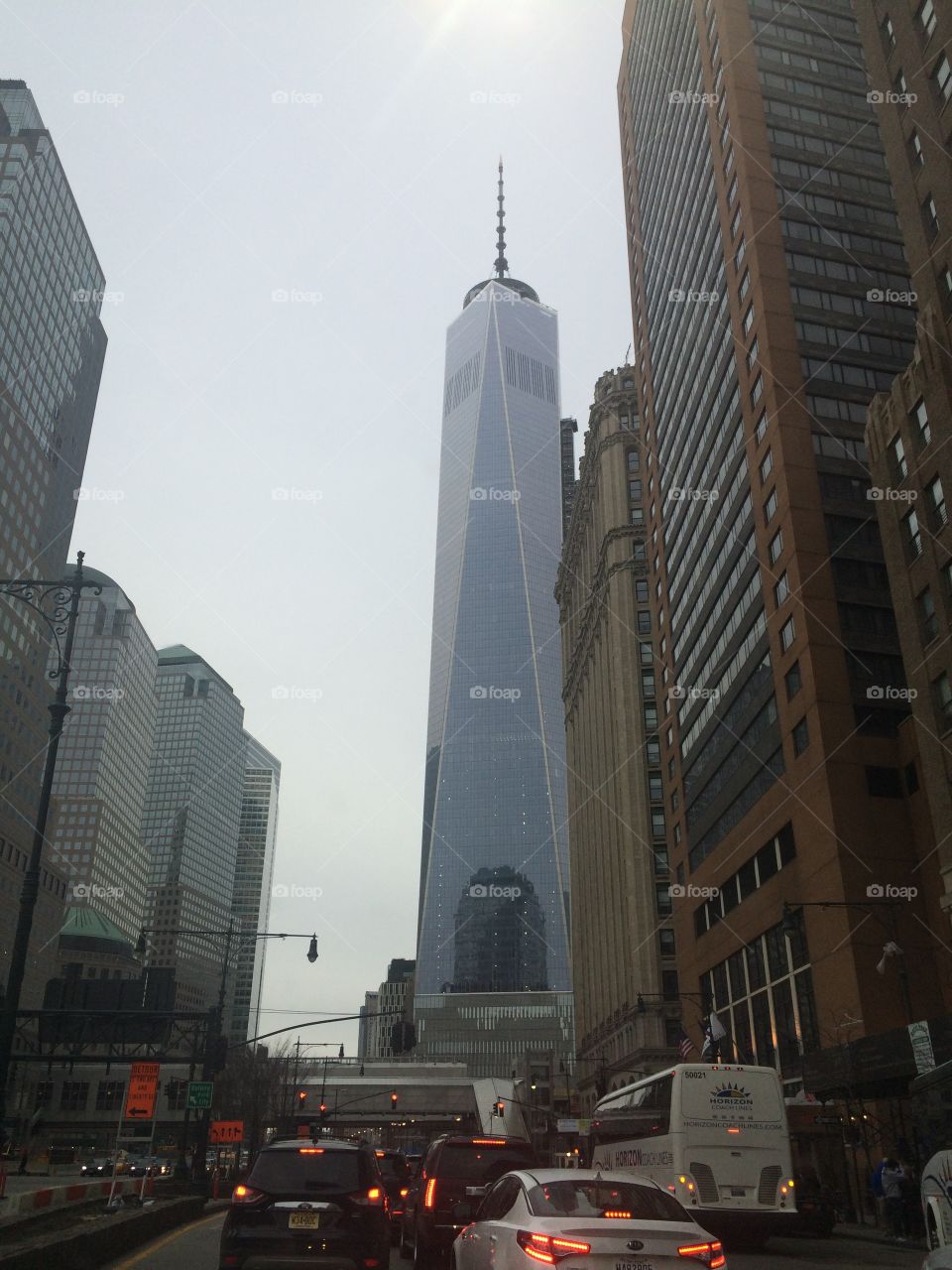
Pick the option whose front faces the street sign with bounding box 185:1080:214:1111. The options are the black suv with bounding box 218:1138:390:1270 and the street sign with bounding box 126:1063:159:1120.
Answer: the black suv

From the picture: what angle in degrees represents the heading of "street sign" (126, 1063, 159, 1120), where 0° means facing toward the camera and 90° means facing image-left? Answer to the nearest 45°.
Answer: approximately 0°

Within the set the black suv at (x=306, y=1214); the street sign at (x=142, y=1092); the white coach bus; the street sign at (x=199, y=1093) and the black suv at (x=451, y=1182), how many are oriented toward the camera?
2

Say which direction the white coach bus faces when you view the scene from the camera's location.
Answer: facing away from the viewer and to the left of the viewer

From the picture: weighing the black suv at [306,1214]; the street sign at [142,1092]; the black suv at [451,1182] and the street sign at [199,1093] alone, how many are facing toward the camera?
2

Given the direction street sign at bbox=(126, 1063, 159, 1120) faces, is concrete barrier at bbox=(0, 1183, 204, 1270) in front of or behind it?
in front

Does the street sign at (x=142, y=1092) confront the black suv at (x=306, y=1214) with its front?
yes

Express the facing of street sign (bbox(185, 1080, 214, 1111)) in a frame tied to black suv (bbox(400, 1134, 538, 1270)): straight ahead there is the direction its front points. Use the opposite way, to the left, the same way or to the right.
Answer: the opposite way

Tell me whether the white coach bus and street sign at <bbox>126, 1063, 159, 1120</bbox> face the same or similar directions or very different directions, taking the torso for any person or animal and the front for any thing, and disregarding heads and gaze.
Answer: very different directions

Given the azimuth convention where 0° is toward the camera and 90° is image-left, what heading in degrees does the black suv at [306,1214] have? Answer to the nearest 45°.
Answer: approximately 180°

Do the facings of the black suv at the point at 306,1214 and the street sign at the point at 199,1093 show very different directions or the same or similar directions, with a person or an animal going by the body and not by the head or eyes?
very different directions

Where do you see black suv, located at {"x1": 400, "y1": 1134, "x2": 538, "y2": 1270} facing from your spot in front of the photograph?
facing away from the viewer
